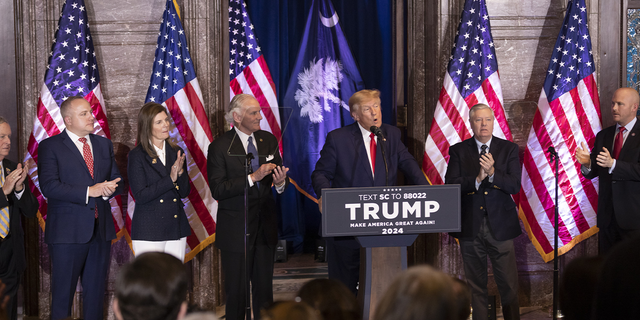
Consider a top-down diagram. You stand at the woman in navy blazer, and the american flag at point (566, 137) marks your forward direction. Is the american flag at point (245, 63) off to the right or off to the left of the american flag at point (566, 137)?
left

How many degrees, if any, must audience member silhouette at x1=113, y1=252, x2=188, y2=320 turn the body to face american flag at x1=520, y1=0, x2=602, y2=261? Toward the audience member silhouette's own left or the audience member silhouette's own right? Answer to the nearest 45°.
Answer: approximately 45° to the audience member silhouette's own right

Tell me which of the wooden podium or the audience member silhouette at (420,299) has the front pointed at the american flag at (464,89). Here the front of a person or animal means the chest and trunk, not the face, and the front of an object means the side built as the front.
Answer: the audience member silhouette

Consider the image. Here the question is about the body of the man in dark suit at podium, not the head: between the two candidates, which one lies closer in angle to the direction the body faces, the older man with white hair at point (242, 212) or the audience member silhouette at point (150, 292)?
the audience member silhouette

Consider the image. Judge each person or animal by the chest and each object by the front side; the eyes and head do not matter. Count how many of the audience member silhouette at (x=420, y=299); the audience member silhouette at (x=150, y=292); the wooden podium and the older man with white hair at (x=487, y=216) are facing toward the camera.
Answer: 2

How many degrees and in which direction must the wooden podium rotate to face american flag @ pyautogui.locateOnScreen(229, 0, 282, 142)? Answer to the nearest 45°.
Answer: approximately 135° to its right

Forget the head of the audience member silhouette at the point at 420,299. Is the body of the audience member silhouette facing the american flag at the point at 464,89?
yes

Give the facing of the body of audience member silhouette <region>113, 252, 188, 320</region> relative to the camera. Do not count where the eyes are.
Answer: away from the camera

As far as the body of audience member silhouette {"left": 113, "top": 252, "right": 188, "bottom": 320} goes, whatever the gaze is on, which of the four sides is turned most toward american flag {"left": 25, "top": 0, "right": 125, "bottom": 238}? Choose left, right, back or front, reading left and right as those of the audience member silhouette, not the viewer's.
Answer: front

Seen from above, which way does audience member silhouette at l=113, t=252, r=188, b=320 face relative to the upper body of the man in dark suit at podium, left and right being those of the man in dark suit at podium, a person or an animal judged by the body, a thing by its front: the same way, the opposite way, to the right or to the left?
the opposite way

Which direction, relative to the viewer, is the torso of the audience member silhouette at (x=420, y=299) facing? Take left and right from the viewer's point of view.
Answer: facing away from the viewer
